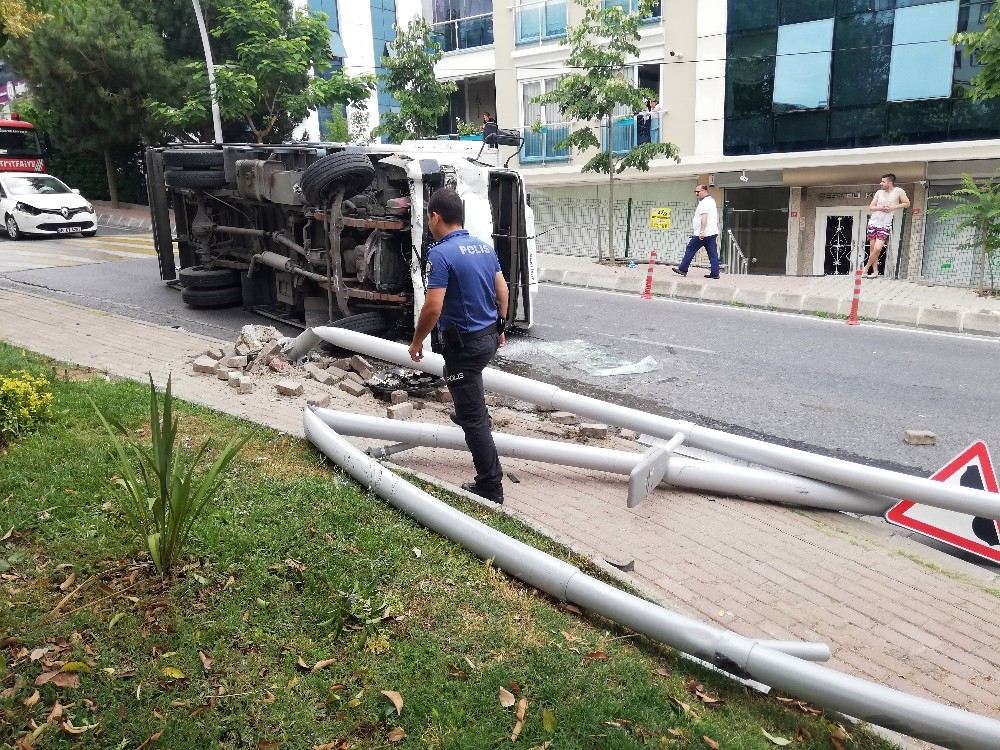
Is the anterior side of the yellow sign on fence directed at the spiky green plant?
yes

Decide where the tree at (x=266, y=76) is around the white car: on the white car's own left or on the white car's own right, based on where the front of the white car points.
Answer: on the white car's own left

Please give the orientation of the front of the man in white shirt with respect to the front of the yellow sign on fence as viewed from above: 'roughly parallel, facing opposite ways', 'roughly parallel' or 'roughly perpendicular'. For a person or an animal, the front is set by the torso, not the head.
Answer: roughly perpendicular

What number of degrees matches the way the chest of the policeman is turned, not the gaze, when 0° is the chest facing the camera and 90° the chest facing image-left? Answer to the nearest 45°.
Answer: approximately 135°

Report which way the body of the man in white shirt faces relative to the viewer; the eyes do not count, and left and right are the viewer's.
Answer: facing to the left of the viewer

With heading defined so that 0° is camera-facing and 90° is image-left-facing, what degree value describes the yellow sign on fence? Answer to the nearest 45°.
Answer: approximately 0°

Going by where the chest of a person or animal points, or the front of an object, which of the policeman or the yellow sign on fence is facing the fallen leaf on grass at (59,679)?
the yellow sign on fence

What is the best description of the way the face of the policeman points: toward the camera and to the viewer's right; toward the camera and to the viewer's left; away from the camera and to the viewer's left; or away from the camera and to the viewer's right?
away from the camera and to the viewer's left

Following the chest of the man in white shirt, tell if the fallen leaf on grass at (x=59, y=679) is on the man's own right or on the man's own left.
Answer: on the man's own left

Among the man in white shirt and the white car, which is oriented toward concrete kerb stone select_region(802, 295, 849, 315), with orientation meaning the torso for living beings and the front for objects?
the white car
